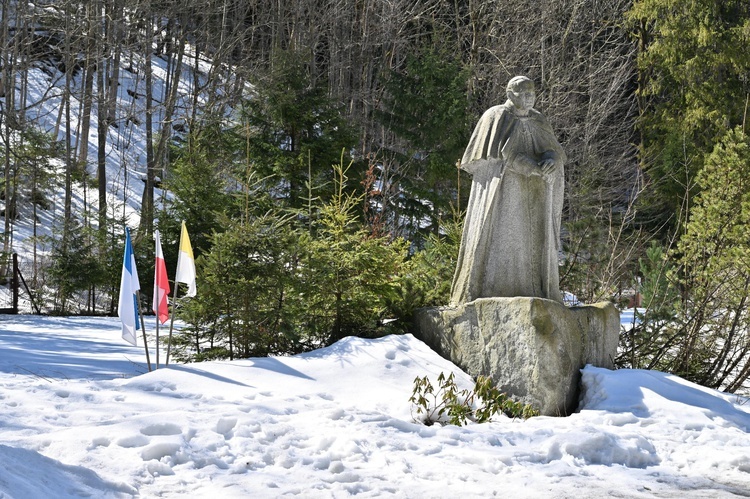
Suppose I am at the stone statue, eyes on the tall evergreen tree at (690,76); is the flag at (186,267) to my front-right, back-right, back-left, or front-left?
back-left

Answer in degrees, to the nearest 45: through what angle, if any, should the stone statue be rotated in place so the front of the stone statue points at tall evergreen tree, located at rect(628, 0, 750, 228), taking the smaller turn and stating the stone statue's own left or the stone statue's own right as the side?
approximately 135° to the stone statue's own left

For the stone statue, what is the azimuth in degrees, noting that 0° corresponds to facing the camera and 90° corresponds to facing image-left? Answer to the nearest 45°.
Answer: approximately 315°

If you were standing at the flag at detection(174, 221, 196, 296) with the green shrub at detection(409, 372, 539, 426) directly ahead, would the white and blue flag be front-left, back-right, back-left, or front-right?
back-right

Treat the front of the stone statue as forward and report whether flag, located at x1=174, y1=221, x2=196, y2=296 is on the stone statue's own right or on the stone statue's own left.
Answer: on the stone statue's own right

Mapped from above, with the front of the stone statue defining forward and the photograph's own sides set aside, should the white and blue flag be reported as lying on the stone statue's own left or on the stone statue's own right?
on the stone statue's own right
